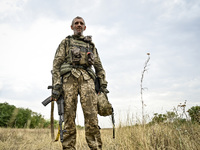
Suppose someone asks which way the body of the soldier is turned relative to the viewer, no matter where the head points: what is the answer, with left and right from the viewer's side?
facing the viewer
